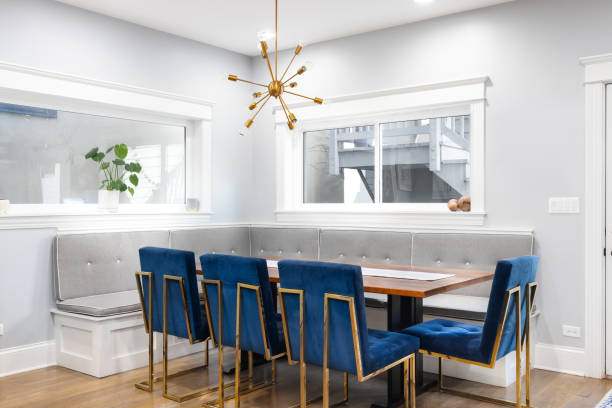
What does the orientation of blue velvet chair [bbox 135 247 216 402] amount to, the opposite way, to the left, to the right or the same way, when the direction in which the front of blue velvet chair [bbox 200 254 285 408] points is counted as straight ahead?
the same way

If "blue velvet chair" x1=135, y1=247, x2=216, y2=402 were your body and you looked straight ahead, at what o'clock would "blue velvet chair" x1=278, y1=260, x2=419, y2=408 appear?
"blue velvet chair" x1=278, y1=260, x2=419, y2=408 is roughly at 3 o'clock from "blue velvet chair" x1=135, y1=247, x2=216, y2=402.

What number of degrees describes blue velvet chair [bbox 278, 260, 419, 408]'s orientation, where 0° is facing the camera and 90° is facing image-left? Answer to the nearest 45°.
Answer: approximately 225°

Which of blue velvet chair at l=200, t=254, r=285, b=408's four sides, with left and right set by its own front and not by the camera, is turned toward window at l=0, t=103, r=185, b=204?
left

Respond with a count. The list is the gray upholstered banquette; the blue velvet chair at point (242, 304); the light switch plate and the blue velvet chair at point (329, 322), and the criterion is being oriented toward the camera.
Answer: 2

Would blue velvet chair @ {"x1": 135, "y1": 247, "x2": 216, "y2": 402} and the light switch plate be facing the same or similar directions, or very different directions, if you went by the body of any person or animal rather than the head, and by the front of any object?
very different directions

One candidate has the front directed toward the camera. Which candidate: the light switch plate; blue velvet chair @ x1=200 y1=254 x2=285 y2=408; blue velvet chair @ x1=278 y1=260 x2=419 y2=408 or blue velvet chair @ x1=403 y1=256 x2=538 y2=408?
the light switch plate

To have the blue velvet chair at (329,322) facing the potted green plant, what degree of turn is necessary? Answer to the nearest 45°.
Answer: approximately 90° to its left

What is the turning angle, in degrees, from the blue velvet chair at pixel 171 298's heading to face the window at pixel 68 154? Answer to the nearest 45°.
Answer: approximately 90° to its left

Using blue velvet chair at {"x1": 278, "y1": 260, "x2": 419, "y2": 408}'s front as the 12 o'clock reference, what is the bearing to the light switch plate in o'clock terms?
The light switch plate is roughly at 12 o'clock from the blue velvet chair.

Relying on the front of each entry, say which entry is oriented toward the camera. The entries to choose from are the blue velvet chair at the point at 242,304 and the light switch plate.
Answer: the light switch plate

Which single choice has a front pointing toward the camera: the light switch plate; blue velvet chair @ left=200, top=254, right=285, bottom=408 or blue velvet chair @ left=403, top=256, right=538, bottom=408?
the light switch plate

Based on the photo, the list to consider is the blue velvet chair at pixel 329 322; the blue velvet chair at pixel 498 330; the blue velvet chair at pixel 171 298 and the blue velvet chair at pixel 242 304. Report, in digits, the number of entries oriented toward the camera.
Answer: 0

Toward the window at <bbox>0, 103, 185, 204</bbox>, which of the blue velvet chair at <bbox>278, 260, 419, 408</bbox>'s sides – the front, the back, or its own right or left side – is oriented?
left

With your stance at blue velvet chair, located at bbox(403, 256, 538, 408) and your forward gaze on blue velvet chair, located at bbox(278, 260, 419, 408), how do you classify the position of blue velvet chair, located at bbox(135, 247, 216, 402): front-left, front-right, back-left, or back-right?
front-right

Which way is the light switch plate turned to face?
toward the camera

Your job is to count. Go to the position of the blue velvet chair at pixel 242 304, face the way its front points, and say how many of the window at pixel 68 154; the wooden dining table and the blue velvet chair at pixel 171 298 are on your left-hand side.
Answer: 2

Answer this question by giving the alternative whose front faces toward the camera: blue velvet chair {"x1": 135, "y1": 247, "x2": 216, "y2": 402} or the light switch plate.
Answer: the light switch plate

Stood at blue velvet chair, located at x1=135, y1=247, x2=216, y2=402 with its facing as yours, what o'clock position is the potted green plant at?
The potted green plant is roughly at 10 o'clock from the blue velvet chair.

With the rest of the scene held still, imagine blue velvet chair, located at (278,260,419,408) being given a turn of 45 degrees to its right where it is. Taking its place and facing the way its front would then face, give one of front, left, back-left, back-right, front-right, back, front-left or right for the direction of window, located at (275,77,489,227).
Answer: left

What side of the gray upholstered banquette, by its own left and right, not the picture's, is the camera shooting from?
front
